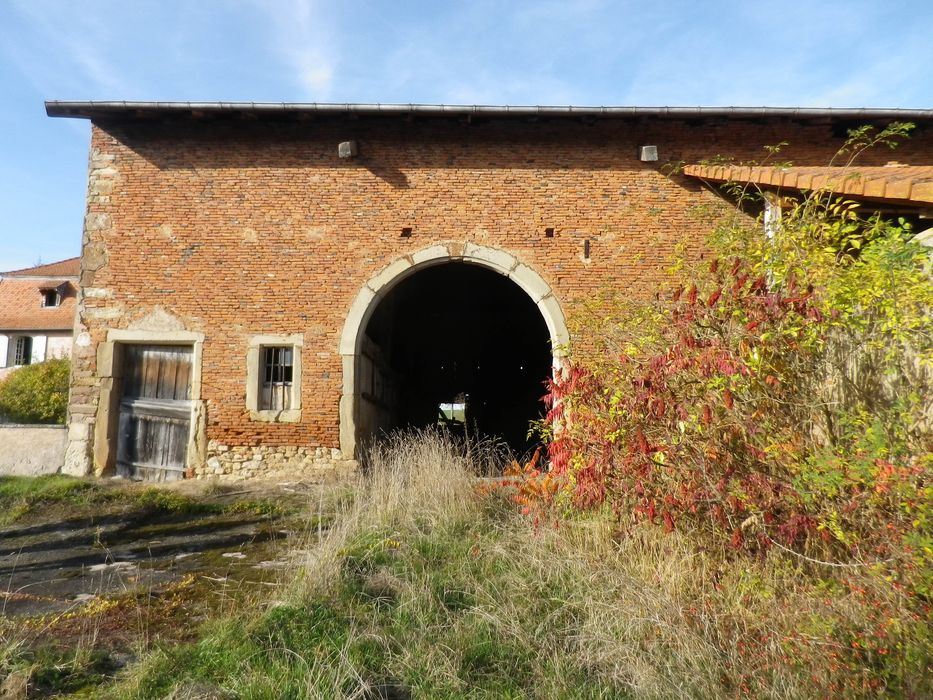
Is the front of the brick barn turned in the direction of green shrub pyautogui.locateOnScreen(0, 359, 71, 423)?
no

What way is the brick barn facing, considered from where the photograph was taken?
facing the viewer

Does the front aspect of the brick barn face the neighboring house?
no
